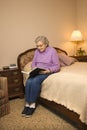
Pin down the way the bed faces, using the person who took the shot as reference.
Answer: facing the viewer and to the right of the viewer

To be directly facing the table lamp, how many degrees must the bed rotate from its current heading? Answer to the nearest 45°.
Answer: approximately 135° to its left

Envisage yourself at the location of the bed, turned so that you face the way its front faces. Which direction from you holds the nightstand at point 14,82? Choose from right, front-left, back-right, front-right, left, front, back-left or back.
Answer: back

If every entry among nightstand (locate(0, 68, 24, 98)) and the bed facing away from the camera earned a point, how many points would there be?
0

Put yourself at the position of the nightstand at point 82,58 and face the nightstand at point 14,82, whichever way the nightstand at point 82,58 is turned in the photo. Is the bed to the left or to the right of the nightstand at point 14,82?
left

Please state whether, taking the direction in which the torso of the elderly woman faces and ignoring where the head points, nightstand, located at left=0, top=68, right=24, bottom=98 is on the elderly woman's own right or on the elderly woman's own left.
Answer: on the elderly woman's own right

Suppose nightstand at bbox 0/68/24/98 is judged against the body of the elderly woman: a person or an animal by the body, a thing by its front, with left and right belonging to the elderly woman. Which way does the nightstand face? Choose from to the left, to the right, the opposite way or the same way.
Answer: to the left

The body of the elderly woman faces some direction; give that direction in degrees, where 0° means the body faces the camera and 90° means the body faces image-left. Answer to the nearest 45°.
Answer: approximately 45°

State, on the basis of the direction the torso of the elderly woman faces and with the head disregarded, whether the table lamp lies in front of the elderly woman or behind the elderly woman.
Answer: behind

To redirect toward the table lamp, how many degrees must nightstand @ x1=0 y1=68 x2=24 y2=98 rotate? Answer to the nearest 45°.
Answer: approximately 90° to its left
